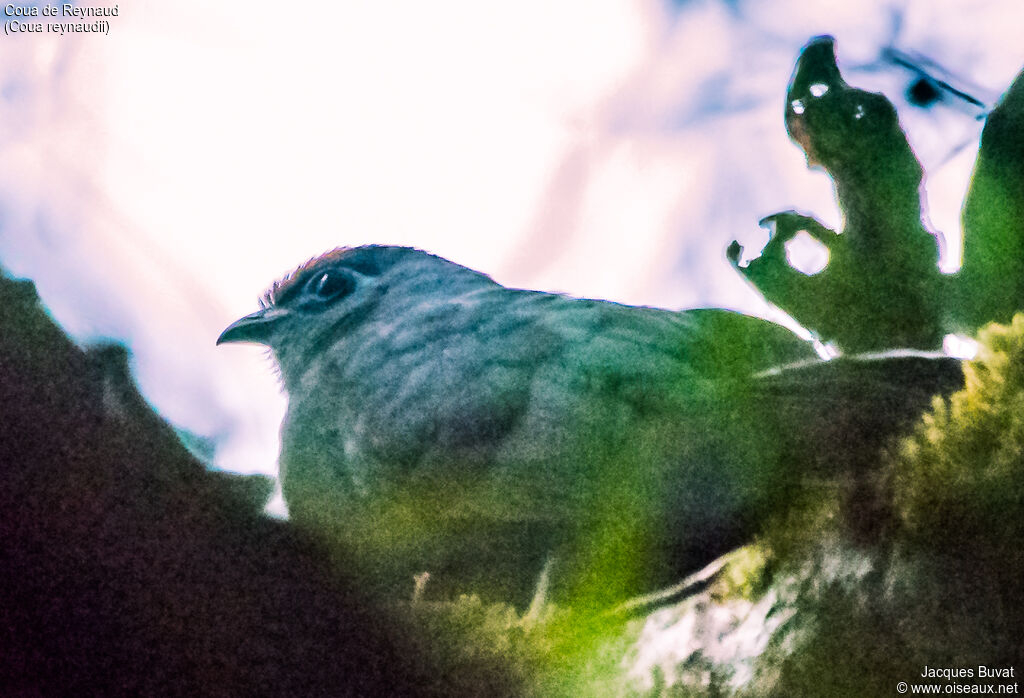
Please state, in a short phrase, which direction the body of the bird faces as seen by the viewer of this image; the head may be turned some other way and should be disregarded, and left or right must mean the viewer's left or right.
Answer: facing to the left of the viewer
